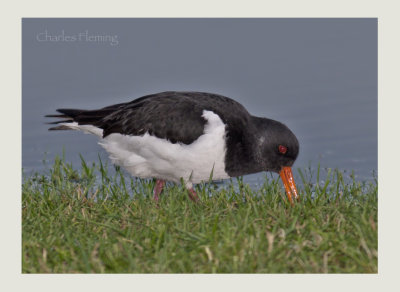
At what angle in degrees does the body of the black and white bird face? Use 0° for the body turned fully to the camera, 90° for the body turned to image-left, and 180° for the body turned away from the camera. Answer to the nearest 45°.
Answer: approximately 270°
